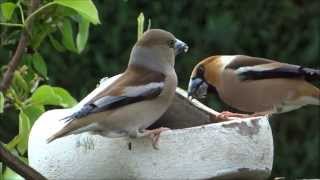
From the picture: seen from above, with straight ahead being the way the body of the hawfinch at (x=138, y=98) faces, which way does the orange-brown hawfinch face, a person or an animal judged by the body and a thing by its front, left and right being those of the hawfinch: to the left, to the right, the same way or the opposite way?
the opposite way

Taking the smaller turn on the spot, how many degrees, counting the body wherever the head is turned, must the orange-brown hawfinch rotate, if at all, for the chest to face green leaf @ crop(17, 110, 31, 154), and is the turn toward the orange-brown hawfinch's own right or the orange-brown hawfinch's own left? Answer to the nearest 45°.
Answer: approximately 45° to the orange-brown hawfinch's own left

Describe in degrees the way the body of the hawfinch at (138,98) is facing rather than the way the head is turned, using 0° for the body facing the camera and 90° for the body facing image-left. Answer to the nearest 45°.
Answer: approximately 270°

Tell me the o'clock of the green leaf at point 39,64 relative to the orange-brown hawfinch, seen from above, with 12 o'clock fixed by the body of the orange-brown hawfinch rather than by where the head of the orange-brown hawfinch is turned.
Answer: The green leaf is roughly at 11 o'clock from the orange-brown hawfinch.

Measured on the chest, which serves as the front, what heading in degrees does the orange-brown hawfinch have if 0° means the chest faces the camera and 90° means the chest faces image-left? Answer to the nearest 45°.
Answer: approximately 90°

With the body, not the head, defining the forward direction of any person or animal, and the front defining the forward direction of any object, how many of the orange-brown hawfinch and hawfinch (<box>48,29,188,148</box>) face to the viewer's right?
1
